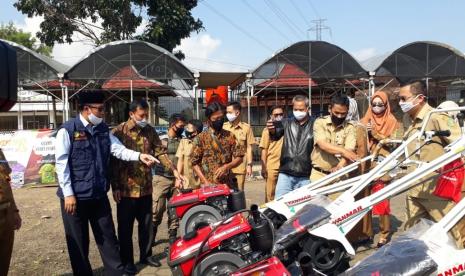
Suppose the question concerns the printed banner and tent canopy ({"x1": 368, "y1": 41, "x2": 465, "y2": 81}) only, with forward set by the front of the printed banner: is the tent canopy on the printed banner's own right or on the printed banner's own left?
on the printed banner's own left

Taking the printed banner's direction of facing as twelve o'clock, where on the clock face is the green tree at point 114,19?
The green tree is roughly at 7 o'clock from the printed banner.

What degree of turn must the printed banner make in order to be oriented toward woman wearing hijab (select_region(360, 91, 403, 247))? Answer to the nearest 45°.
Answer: approximately 45° to its left

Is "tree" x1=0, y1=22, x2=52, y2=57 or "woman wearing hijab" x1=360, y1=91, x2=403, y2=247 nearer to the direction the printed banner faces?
the woman wearing hijab

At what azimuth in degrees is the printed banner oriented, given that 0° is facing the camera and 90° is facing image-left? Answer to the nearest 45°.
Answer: approximately 0°

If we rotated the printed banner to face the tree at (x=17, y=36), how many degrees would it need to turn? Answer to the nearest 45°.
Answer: approximately 180°

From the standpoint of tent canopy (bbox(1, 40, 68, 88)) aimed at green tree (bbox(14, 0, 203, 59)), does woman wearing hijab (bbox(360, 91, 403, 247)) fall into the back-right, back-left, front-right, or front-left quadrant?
back-right
